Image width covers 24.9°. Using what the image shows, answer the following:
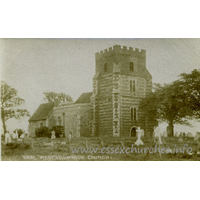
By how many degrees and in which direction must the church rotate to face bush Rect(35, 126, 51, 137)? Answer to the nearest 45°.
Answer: approximately 135° to its right

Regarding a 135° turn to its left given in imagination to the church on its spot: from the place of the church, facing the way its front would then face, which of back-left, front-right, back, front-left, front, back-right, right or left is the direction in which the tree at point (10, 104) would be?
left

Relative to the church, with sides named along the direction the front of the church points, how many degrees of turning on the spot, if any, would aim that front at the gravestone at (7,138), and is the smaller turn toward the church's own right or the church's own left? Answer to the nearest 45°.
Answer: approximately 135° to the church's own right

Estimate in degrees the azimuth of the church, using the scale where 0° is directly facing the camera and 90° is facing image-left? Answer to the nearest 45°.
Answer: approximately 315°

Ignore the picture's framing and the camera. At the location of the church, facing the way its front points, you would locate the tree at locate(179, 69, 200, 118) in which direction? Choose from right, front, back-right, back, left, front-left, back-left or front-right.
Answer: front-left

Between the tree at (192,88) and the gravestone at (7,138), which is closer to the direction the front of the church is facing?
the tree
